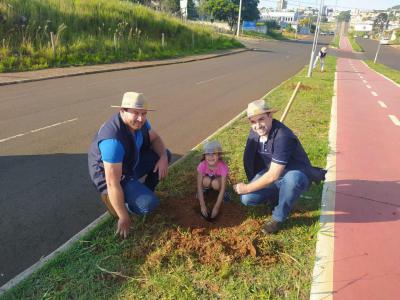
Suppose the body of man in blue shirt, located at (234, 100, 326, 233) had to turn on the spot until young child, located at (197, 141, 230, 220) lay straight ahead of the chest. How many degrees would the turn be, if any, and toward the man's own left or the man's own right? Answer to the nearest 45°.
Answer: approximately 45° to the man's own right

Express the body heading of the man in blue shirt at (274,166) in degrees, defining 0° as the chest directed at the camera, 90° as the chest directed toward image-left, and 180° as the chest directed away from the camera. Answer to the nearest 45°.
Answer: approximately 45°

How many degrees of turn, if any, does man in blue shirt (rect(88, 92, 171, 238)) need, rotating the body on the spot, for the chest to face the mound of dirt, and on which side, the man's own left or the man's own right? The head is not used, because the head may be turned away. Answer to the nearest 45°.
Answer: approximately 45° to the man's own left

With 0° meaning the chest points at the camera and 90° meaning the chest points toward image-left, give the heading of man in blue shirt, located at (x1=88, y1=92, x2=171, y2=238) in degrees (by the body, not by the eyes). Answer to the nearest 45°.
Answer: approximately 315°

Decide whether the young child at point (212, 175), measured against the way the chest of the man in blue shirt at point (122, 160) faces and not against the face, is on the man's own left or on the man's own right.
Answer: on the man's own left

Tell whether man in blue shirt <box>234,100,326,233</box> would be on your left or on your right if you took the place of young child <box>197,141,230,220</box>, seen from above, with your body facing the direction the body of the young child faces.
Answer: on your left
